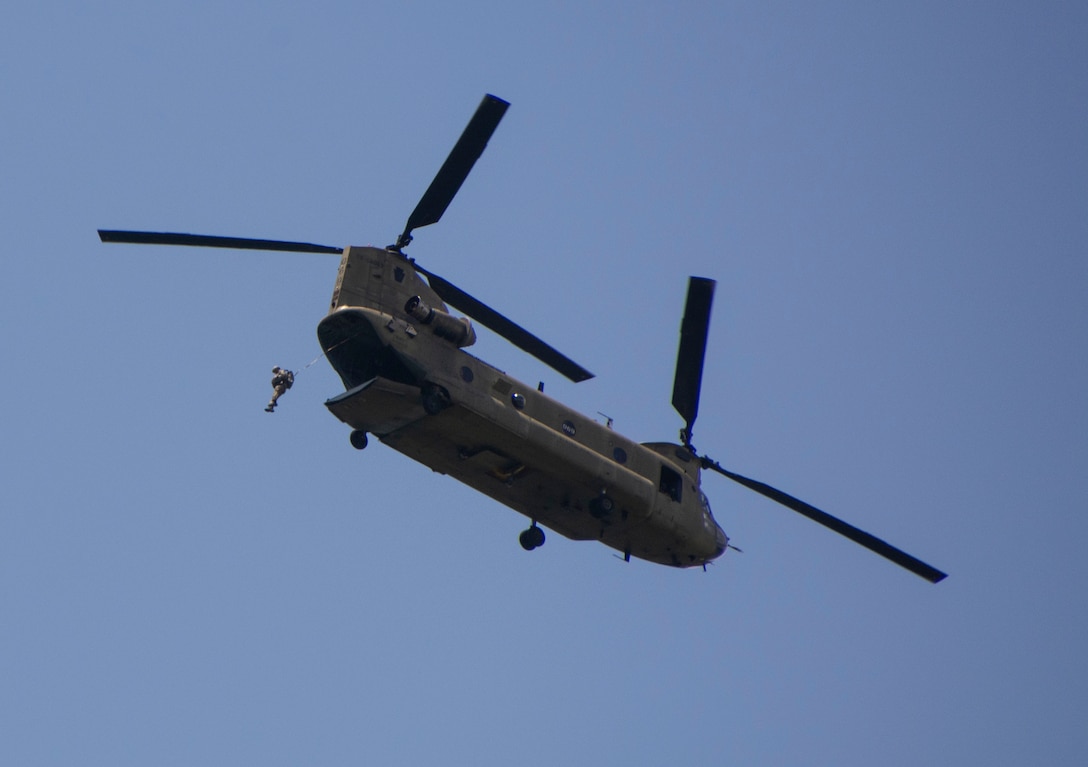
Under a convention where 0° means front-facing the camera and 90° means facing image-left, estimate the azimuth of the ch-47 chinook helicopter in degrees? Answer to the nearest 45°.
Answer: approximately 225°
